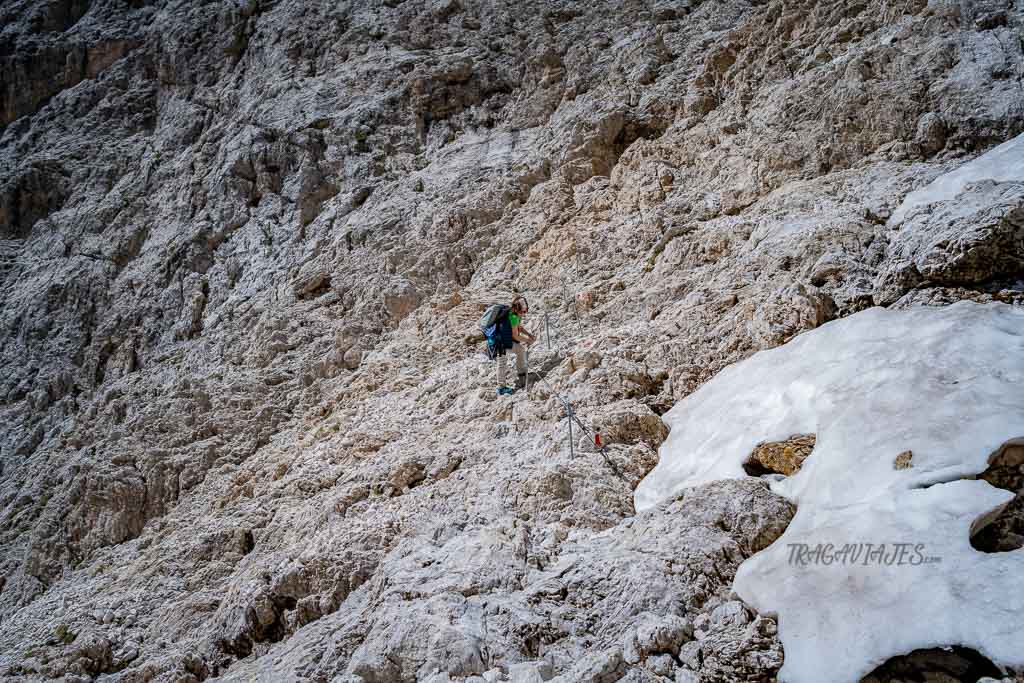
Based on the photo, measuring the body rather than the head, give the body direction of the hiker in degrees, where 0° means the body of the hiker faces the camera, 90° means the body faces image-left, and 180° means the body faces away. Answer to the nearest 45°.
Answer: approximately 270°
